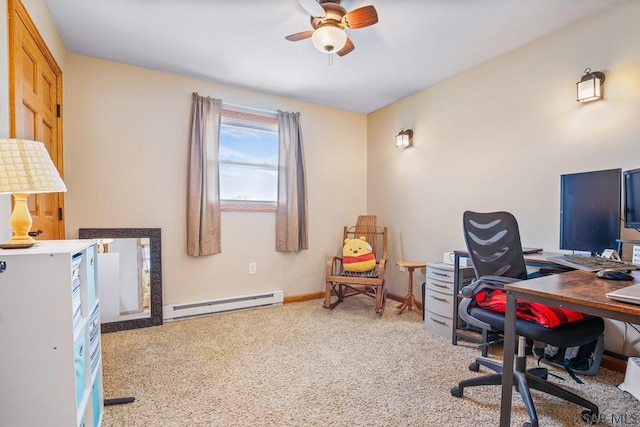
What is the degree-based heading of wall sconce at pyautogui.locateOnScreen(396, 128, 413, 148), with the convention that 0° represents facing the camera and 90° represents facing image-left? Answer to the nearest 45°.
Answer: approximately 45°

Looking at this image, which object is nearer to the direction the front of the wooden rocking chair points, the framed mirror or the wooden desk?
the framed mirror

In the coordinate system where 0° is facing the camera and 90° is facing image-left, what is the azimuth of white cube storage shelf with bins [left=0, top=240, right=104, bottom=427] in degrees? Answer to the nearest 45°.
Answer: approximately 270°

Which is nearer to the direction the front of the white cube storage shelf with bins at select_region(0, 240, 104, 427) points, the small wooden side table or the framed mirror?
the small wooden side table

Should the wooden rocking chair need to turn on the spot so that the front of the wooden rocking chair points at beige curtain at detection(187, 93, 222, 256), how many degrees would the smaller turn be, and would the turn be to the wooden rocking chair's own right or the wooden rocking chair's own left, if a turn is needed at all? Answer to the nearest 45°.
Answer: approximately 45° to the wooden rocking chair's own right

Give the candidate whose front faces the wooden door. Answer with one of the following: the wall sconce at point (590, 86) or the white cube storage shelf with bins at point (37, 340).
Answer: the wall sconce

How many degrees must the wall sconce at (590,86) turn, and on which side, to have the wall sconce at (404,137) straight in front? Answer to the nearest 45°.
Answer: approximately 45° to its right

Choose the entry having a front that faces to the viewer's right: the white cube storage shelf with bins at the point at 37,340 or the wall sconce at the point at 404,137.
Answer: the white cube storage shelf with bins

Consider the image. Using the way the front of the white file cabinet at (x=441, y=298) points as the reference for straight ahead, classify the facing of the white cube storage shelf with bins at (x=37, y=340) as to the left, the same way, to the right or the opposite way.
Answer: the opposite way

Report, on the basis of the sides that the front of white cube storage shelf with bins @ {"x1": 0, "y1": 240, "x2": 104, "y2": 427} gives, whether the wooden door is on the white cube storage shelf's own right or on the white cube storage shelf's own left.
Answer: on the white cube storage shelf's own left

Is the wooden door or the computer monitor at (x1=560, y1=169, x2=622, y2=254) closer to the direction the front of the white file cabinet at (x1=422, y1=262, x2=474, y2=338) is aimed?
the wooden door

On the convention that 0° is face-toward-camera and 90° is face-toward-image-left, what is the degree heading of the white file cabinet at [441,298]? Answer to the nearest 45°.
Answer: approximately 45°
